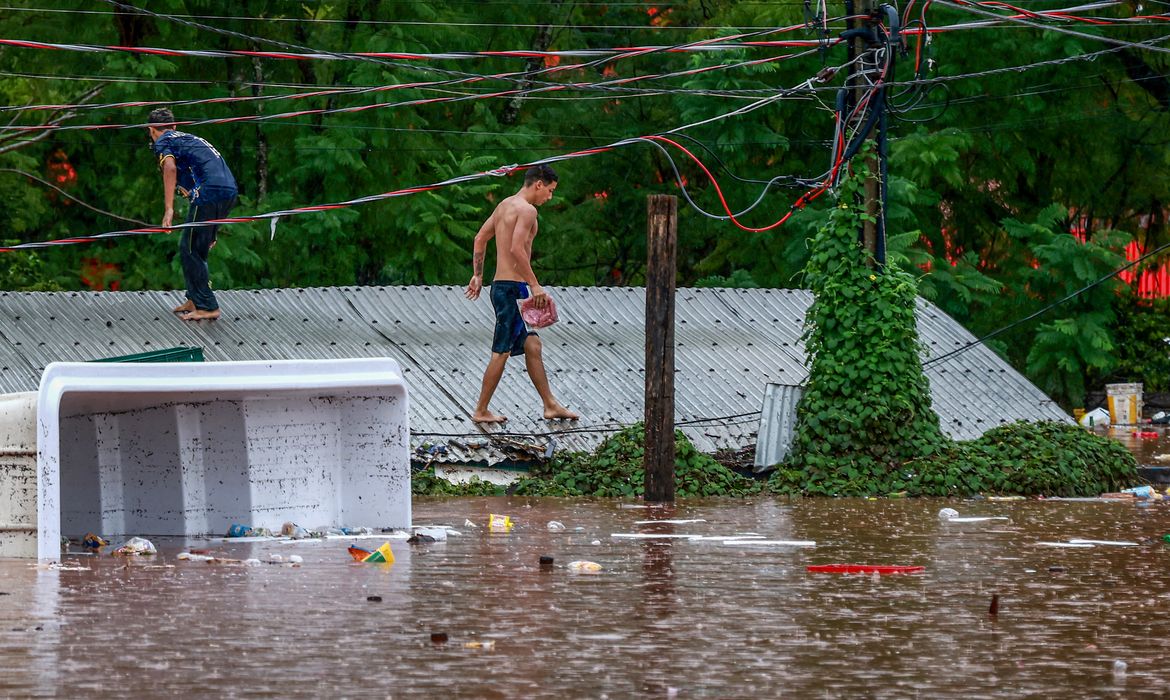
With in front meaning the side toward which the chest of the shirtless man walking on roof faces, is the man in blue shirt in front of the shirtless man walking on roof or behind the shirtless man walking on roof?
behind

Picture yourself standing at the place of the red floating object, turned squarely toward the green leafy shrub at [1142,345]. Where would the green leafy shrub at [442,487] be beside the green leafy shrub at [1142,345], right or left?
left

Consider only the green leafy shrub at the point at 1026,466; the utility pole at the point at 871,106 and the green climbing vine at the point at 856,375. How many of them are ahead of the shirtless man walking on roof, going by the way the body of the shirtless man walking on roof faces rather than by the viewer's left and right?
3

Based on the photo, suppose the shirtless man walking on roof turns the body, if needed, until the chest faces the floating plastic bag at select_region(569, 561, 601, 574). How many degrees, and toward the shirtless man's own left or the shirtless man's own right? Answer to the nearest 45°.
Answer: approximately 90° to the shirtless man's own right

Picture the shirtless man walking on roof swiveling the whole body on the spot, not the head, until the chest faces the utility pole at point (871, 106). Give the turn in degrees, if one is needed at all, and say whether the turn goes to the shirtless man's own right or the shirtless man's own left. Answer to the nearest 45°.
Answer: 0° — they already face it

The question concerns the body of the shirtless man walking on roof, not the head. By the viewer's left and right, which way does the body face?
facing to the right of the viewer

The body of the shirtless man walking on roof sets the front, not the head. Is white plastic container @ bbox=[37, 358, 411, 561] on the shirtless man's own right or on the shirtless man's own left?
on the shirtless man's own right

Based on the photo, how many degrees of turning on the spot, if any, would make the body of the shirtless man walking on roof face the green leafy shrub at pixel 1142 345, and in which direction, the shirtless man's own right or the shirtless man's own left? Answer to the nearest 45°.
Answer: approximately 45° to the shirtless man's own left
